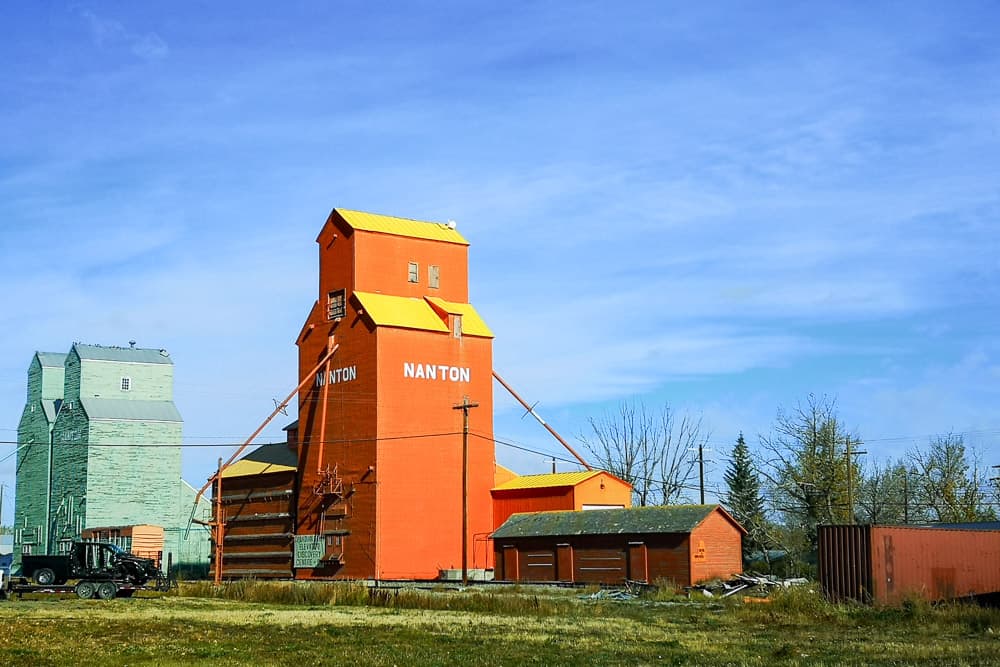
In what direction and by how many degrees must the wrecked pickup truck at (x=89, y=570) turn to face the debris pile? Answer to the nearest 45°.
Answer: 0° — it already faces it

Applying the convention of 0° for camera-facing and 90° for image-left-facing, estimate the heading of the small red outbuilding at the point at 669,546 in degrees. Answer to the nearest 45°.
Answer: approximately 45°

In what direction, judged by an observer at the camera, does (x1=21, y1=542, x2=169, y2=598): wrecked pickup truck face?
facing to the right of the viewer

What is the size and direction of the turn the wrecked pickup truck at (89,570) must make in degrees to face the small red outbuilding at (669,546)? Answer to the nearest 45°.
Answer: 0° — it already faces it

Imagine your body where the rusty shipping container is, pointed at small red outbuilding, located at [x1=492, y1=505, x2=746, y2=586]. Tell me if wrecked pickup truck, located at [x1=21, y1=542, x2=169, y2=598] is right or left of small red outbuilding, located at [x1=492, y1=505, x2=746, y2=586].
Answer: left

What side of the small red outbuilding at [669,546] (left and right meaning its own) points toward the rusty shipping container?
left

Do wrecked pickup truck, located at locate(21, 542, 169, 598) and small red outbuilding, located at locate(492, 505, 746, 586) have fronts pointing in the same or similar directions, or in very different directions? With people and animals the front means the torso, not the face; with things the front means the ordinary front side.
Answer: very different directions

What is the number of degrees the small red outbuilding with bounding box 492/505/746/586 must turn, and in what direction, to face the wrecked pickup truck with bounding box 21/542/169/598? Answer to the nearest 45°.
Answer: approximately 45° to its right
